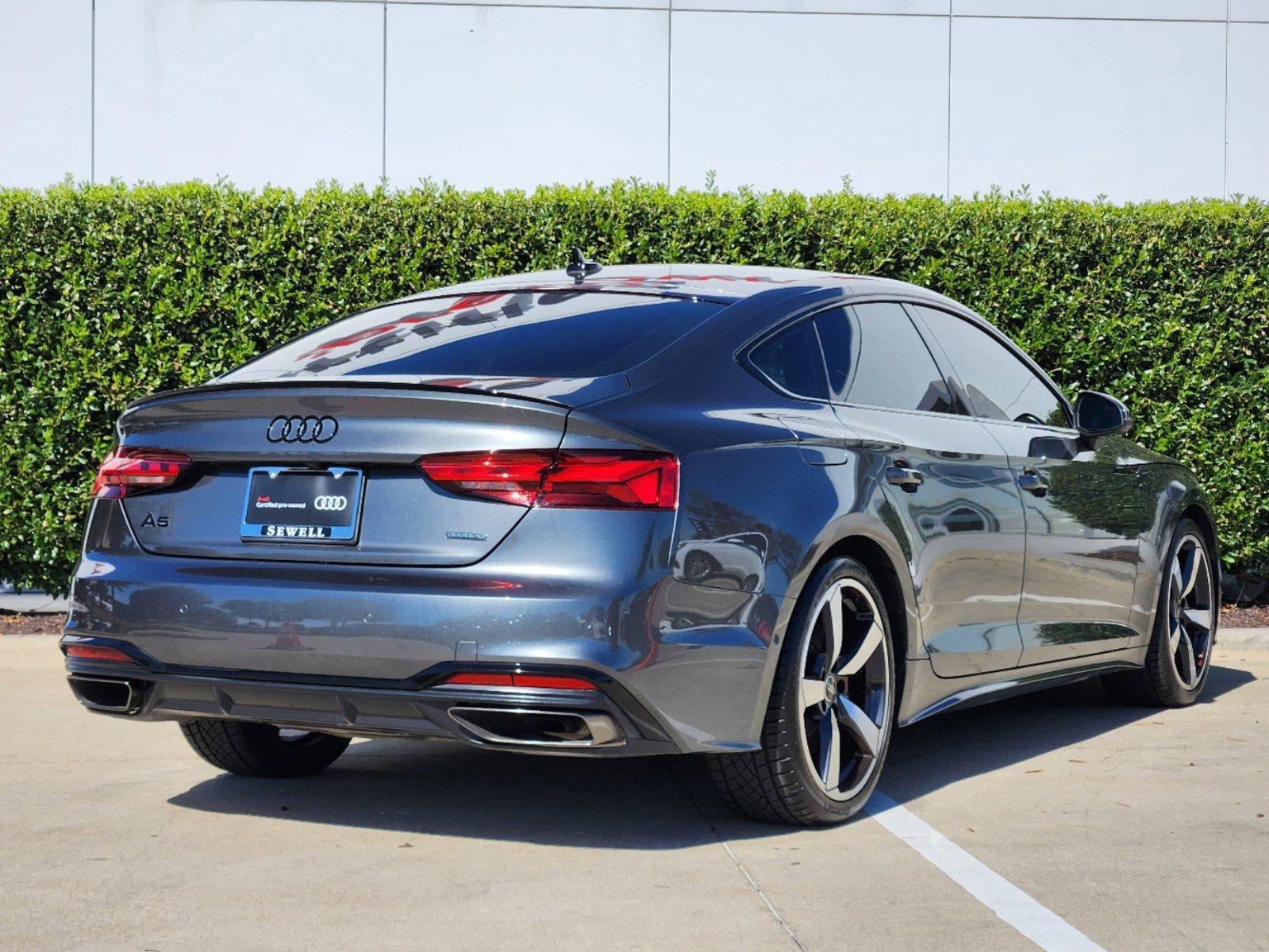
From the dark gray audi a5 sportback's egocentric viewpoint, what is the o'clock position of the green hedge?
The green hedge is roughly at 10 o'clock from the dark gray audi a5 sportback.

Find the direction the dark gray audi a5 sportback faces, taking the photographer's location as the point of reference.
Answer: facing away from the viewer and to the right of the viewer
